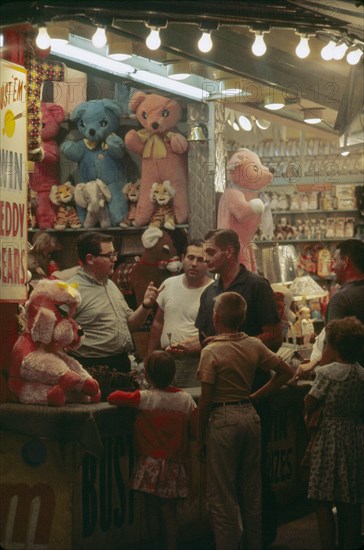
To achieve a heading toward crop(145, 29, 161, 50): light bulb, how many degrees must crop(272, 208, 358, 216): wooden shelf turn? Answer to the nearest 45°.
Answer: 0° — it already faces it

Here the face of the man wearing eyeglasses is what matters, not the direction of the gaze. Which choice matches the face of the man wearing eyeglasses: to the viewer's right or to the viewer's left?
to the viewer's right

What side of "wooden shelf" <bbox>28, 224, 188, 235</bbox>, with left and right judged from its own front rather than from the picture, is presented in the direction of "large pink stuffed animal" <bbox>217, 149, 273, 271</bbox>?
left

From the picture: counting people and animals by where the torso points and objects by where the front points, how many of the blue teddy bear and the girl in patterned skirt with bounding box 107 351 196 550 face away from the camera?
1

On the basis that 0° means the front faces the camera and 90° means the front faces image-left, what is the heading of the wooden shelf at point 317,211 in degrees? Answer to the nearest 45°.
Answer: approximately 0°

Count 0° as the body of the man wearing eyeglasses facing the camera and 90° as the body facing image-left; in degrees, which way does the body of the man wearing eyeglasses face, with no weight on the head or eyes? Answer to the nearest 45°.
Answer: approximately 315°

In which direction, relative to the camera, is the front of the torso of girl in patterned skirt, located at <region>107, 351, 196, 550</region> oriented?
away from the camera

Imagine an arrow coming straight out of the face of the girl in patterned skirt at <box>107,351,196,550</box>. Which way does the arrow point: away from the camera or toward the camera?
away from the camera
